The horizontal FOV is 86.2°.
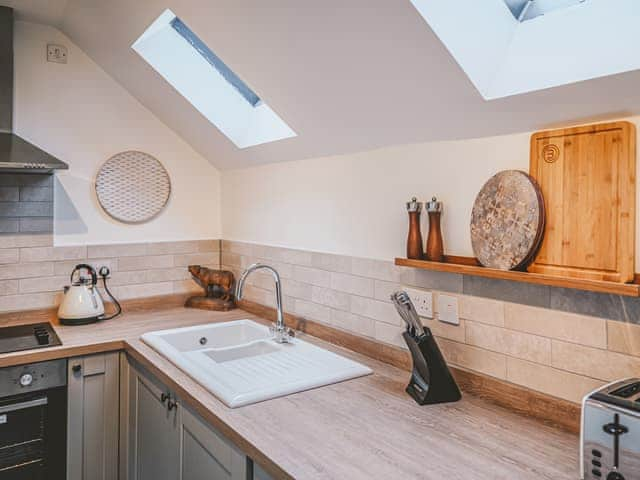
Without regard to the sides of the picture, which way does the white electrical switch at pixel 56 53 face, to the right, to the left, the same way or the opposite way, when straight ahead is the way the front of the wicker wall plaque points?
the same way

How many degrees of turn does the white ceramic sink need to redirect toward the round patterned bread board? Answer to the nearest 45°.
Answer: approximately 90° to its left

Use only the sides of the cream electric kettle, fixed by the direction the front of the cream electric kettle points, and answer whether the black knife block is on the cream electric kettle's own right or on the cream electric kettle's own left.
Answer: on the cream electric kettle's own left

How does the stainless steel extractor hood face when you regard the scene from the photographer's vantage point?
facing the viewer

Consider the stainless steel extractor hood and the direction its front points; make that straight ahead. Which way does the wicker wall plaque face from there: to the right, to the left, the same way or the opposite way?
the same way

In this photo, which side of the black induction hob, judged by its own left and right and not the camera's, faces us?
front

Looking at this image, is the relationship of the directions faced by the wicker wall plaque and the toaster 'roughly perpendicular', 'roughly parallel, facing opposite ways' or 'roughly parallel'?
roughly perpendicular

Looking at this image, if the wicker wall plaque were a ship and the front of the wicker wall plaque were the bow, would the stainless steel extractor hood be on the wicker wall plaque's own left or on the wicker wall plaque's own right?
on the wicker wall plaque's own right

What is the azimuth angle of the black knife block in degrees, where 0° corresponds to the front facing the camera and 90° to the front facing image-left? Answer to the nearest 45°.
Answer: approximately 45°

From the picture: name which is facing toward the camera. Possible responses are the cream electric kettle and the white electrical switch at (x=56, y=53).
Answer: the white electrical switch

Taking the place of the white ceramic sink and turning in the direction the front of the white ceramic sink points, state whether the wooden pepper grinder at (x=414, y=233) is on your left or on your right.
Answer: on your left

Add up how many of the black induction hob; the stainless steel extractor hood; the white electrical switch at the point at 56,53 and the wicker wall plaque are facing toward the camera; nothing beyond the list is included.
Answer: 4

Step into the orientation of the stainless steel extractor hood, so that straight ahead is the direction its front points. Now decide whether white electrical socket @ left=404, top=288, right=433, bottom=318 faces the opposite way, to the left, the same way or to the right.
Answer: to the right

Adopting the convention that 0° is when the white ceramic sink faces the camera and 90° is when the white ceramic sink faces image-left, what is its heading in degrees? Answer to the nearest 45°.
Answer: approximately 45°

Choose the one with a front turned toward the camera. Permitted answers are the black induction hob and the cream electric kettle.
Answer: the black induction hob

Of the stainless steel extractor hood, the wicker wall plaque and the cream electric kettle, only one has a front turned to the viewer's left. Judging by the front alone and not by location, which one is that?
the cream electric kettle

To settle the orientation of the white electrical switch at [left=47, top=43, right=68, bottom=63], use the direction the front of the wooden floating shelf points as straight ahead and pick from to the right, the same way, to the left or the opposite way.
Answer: to the left

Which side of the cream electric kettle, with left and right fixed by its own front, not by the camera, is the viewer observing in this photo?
left

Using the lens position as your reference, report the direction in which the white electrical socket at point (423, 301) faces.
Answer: facing the viewer and to the left of the viewer
